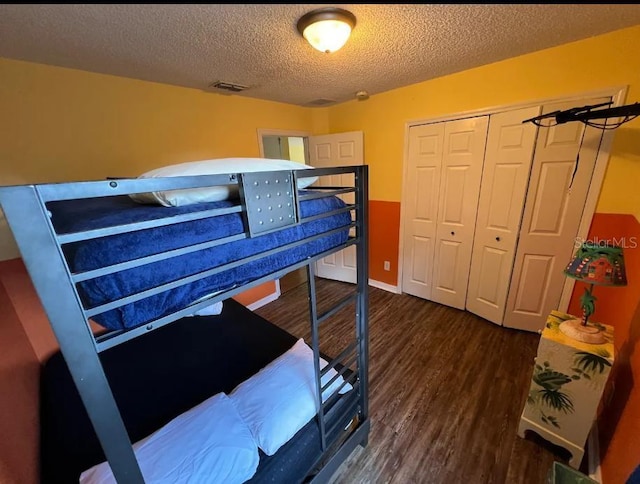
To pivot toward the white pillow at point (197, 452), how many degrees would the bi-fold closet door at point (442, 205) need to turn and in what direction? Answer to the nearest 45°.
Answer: approximately 45° to its left

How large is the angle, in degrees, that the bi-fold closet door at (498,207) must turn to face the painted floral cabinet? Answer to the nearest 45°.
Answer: approximately 45° to its left

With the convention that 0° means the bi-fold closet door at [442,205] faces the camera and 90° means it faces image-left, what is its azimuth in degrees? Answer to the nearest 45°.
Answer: approximately 45°

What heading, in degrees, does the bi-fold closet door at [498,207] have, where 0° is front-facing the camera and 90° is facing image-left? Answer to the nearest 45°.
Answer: approximately 45°

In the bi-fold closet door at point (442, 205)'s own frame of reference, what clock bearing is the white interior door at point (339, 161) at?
The white interior door is roughly at 2 o'clock from the bi-fold closet door.

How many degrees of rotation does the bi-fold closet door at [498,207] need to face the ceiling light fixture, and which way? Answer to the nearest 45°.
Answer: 0° — it already faces it
